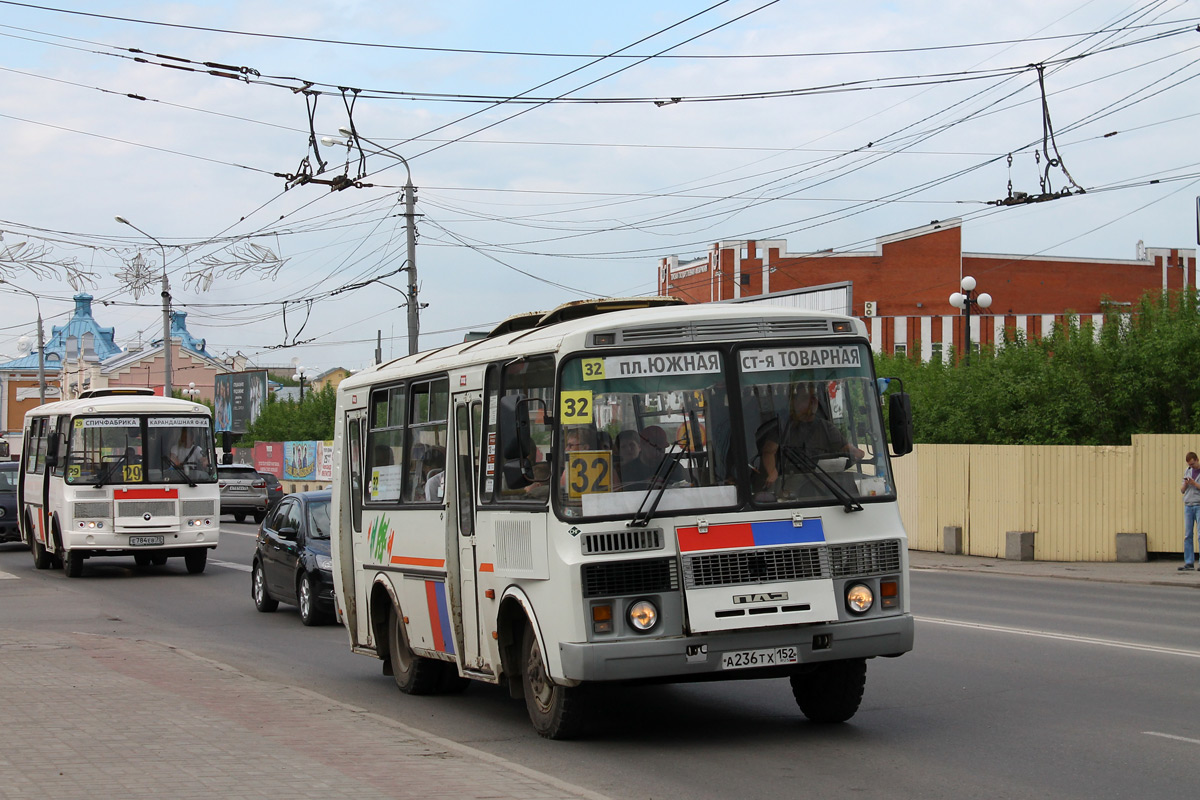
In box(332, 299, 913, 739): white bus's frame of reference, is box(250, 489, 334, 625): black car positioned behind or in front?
behind

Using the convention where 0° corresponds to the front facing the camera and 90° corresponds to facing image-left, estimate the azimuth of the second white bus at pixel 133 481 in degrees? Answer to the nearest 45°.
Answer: approximately 0°

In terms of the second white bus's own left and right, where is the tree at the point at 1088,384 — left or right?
on its left

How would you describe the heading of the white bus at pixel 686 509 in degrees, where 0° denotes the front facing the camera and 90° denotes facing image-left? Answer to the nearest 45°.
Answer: approximately 315°

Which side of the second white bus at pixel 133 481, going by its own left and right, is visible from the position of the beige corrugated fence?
left

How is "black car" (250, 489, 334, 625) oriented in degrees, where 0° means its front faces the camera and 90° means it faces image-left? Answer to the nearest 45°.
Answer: approximately 315°
